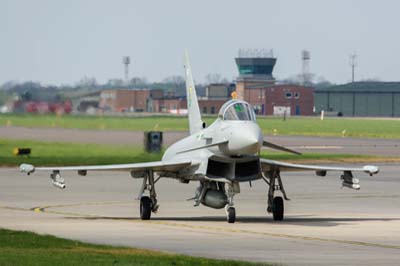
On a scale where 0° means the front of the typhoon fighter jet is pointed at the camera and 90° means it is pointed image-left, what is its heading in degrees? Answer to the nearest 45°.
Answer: approximately 0°
